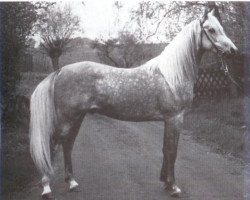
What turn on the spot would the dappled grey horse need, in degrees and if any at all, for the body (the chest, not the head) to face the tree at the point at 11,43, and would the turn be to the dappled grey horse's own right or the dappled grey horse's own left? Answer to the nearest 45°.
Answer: approximately 135° to the dappled grey horse's own left

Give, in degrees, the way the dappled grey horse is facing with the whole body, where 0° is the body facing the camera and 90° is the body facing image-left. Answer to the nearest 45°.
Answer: approximately 270°
